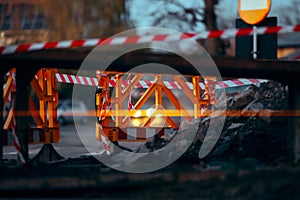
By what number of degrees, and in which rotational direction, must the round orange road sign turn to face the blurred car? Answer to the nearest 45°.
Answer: approximately 135° to its right

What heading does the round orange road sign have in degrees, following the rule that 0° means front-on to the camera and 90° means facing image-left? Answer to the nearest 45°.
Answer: approximately 0°
